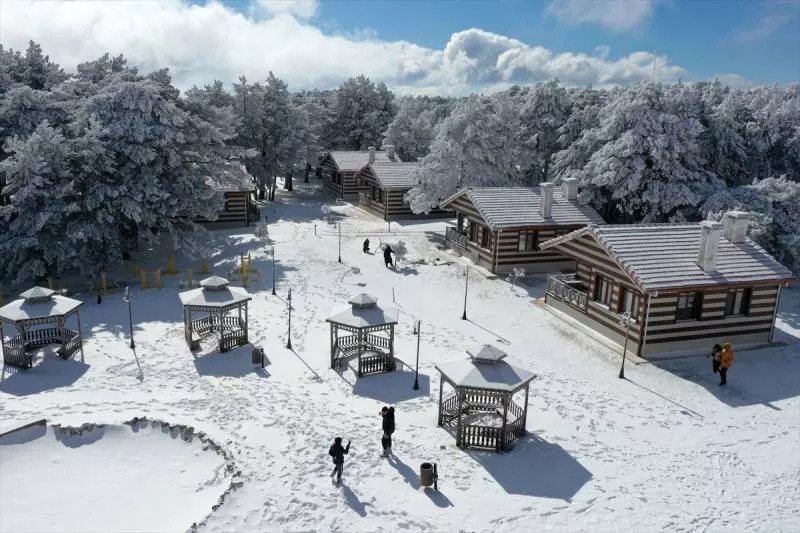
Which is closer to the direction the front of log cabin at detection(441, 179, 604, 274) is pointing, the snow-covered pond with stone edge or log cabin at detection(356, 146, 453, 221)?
the snow-covered pond with stone edge

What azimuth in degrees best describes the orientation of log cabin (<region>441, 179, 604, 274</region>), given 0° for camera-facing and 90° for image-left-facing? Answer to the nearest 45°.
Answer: approximately 45°

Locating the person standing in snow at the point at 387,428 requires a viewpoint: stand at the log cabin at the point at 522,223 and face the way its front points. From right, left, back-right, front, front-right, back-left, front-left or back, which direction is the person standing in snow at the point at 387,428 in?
front-left

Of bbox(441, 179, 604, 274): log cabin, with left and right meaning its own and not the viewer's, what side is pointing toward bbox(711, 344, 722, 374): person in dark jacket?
left

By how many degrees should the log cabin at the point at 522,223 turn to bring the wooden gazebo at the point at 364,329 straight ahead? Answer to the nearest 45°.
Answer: approximately 45° to its left

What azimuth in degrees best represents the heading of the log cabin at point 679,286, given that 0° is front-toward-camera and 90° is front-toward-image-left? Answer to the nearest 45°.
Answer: approximately 45°

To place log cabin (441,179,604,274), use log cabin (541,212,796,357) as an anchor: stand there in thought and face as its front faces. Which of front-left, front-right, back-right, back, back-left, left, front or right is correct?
right

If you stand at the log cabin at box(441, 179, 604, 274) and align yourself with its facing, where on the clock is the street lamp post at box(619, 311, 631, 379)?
The street lamp post is roughly at 10 o'clock from the log cabin.

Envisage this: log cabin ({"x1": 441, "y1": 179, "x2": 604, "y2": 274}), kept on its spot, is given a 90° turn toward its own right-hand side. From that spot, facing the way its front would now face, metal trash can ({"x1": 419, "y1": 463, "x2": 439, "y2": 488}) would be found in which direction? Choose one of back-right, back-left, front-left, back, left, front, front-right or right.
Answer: back-left

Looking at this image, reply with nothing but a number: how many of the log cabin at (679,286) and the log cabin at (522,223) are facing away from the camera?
0

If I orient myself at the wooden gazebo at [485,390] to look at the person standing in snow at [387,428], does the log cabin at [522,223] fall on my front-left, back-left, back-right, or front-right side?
back-right

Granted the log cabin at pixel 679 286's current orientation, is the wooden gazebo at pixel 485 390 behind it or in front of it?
in front

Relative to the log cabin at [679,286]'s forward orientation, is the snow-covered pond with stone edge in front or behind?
in front

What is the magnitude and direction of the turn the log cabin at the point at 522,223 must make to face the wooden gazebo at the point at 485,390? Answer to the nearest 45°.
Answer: approximately 45° to its left
